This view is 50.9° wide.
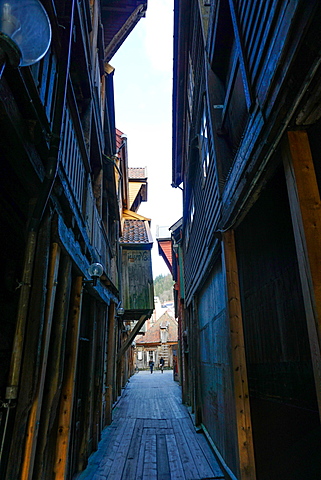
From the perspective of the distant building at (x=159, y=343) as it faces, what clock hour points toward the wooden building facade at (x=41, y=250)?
The wooden building facade is roughly at 12 o'clock from the distant building.

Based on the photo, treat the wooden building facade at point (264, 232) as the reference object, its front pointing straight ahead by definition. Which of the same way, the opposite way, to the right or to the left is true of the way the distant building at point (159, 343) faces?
to the left

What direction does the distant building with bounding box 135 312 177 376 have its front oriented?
toward the camera

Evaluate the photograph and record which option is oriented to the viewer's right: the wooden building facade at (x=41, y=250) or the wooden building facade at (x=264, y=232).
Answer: the wooden building facade at (x=41, y=250)

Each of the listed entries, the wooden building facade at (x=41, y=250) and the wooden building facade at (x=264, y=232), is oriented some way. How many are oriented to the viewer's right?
1

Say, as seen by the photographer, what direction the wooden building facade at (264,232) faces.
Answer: facing to the left of the viewer

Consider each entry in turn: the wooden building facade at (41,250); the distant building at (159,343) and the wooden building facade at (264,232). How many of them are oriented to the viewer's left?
1

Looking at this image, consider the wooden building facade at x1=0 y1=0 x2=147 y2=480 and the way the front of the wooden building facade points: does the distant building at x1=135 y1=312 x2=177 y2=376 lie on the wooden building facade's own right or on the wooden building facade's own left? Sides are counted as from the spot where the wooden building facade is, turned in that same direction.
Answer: on the wooden building facade's own left

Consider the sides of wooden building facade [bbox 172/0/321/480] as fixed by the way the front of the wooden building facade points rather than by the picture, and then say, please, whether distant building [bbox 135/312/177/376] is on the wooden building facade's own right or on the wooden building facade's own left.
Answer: on the wooden building facade's own right

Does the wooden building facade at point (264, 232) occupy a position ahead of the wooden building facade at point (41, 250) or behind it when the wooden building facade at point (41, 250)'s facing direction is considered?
ahead

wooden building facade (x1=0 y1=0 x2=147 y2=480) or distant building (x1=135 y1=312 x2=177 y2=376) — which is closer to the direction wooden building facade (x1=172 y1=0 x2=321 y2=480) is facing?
the wooden building facade

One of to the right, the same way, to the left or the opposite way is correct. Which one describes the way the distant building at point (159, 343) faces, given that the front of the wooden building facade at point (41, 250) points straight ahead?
to the right

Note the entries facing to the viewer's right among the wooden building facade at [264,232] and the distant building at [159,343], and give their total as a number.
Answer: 0

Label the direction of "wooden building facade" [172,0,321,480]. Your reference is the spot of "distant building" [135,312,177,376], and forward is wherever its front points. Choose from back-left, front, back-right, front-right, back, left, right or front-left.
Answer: front

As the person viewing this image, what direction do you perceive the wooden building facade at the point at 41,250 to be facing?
facing to the right of the viewer
